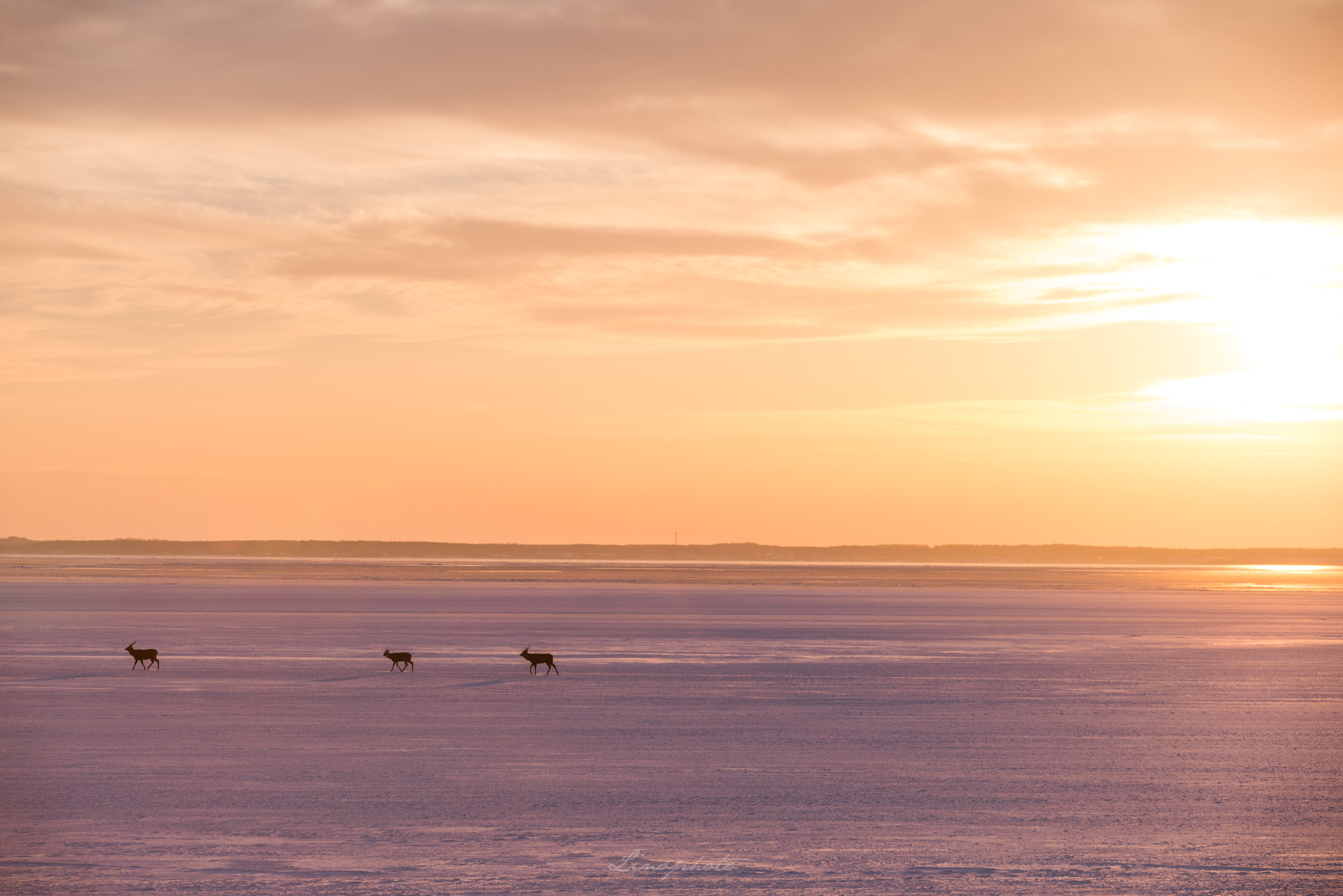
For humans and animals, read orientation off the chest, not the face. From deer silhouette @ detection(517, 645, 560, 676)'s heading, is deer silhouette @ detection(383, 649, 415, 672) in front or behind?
in front

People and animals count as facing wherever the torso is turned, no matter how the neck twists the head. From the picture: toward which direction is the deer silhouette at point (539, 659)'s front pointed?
to the viewer's left

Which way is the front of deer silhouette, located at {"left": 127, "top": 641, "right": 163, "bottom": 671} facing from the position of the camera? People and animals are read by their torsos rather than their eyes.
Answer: facing to the left of the viewer

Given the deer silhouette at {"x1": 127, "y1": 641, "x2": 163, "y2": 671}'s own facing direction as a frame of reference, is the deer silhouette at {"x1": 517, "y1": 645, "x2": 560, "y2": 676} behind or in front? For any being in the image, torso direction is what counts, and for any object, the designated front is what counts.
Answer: behind

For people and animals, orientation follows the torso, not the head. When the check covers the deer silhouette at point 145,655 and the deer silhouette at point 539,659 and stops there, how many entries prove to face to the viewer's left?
2

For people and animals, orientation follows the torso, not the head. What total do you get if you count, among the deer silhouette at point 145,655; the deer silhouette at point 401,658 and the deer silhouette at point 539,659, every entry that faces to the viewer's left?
3

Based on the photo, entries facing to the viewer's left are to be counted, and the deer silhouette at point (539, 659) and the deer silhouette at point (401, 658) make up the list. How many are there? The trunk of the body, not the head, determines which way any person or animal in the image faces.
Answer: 2

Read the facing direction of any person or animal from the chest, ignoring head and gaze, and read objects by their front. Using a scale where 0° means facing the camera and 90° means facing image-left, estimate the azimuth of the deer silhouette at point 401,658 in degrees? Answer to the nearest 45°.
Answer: approximately 90°

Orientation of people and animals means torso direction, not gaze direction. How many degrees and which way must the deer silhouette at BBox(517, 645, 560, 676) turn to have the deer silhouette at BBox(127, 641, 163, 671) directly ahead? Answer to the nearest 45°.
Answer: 0° — it already faces it

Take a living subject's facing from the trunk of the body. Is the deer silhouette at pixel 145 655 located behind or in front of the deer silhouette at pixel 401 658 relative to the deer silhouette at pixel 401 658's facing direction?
in front

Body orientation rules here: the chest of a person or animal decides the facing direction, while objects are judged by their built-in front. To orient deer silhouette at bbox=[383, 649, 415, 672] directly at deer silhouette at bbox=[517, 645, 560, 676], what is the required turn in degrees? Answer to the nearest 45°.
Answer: approximately 180°
